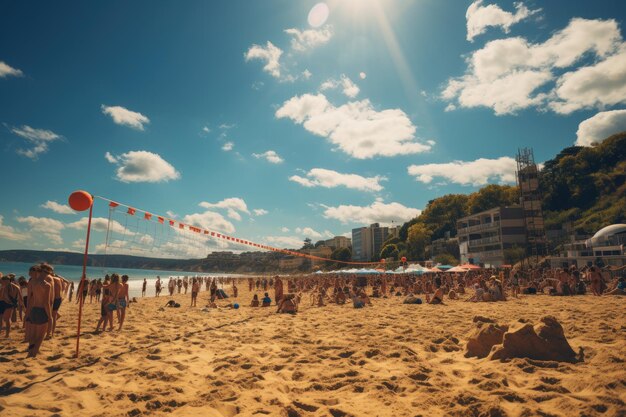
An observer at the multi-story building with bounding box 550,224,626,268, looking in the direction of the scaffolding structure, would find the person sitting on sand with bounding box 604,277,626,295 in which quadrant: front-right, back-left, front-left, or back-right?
back-left

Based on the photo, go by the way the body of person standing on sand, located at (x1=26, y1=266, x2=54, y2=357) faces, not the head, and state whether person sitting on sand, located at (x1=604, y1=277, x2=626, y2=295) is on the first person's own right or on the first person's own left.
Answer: on the first person's own right

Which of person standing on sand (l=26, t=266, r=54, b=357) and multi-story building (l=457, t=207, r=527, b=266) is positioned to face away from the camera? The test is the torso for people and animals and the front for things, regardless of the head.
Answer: the person standing on sand

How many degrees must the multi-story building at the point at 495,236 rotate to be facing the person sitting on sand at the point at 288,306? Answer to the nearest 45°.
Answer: approximately 45° to its left

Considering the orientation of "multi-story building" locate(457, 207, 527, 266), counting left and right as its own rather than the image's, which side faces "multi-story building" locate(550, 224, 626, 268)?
left

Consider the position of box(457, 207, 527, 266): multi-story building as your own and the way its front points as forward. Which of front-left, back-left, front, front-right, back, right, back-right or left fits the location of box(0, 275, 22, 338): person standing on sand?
front-left

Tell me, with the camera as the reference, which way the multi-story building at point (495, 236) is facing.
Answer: facing the viewer and to the left of the viewer

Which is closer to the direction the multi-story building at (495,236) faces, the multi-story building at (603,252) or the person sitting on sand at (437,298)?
the person sitting on sand

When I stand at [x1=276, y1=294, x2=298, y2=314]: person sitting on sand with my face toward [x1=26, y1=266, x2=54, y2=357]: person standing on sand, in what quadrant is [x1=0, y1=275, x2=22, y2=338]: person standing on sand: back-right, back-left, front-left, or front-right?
front-right

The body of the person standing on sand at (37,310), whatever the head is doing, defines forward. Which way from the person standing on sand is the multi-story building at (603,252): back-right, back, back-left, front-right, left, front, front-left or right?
right

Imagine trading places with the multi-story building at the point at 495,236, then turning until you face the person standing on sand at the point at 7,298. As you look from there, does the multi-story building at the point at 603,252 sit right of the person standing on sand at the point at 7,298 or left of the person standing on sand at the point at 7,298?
left

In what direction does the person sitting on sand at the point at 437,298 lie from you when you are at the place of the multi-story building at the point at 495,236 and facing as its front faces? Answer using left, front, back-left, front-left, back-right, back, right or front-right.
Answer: front-left

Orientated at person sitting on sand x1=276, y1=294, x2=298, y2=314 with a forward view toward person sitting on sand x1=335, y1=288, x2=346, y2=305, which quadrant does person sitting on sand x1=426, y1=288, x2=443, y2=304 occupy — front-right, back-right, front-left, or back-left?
front-right

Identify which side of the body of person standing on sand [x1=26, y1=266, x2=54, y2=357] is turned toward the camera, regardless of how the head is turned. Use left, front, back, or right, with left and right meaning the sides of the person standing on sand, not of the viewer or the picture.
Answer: back
